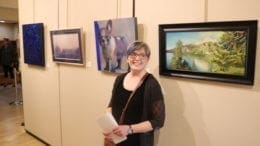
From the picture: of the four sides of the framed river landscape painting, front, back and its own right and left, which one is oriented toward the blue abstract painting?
right

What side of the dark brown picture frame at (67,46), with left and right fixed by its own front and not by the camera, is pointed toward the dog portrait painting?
left

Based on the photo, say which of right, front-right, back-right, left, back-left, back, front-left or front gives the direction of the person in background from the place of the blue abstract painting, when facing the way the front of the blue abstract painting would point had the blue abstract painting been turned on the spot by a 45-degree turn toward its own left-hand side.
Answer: back

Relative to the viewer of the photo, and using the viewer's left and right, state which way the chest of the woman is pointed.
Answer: facing the viewer and to the left of the viewer

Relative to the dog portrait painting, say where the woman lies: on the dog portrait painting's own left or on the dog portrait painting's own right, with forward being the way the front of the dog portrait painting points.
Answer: on the dog portrait painting's own left

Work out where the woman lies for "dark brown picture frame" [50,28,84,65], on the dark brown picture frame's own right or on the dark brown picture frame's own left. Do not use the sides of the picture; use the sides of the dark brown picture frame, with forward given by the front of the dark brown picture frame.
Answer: on the dark brown picture frame's own left

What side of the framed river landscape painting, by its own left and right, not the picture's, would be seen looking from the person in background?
right

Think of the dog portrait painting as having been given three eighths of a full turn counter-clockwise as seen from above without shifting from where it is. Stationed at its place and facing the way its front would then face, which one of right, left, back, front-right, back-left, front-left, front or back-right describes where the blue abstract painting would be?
back-left

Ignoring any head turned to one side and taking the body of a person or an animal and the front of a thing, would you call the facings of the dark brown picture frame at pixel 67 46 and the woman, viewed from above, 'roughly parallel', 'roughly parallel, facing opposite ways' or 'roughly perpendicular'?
roughly parallel
